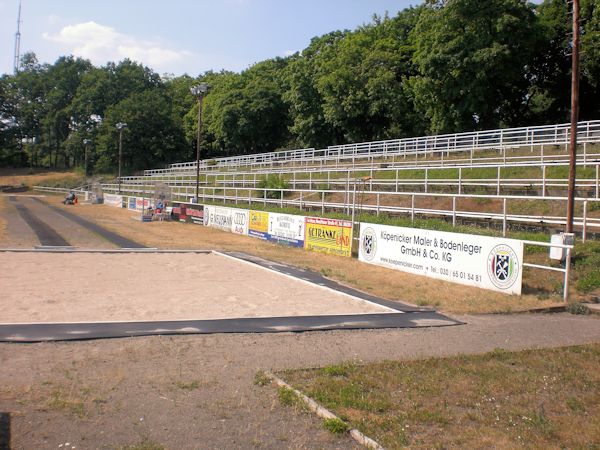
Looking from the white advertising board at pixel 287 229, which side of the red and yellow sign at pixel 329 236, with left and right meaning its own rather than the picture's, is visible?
right

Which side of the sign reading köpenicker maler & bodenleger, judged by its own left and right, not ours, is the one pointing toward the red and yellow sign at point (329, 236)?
right

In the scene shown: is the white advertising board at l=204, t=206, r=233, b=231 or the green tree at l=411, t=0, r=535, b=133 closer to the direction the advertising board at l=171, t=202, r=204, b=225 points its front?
the white advertising board

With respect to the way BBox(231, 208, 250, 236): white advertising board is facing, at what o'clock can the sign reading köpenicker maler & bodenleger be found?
The sign reading köpenicker maler & bodenleger is roughly at 10 o'clock from the white advertising board.
